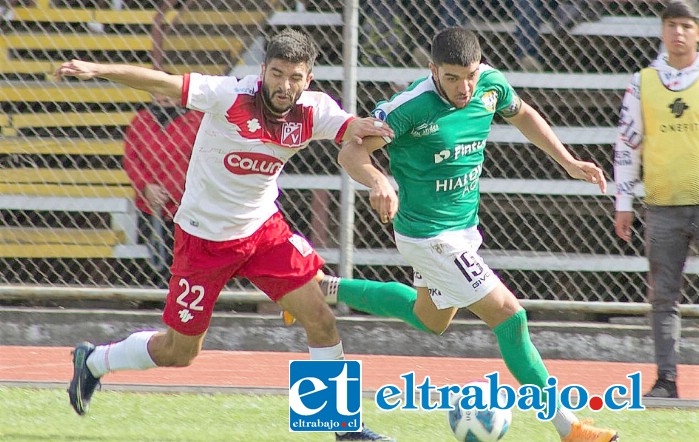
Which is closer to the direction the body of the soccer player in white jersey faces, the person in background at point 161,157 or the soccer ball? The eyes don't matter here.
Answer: the soccer ball

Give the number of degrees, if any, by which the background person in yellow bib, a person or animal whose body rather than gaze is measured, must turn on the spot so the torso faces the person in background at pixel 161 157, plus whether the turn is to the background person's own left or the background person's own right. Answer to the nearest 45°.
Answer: approximately 90° to the background person's own right

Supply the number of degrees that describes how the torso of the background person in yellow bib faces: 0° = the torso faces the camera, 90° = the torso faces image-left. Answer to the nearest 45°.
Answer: approximately 0°

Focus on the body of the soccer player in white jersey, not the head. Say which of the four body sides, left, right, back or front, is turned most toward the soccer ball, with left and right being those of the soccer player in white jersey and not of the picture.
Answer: left

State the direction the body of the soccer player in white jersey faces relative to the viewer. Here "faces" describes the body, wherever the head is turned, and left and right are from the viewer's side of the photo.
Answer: facing the viewer and to the right of the viewer

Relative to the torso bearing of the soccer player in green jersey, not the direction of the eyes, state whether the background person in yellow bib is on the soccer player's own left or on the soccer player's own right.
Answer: on the soccer player's own left

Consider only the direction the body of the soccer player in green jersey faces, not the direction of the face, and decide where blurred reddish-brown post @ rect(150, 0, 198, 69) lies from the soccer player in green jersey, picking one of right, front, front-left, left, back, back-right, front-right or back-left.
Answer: back
